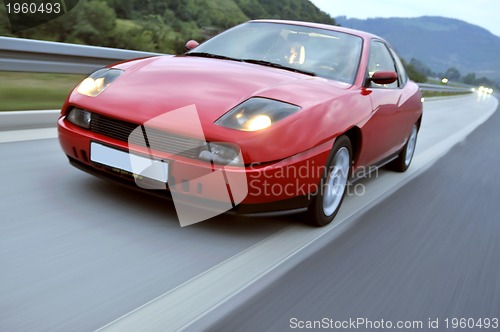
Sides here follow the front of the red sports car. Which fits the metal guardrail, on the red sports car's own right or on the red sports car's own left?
on the red sports car's own right

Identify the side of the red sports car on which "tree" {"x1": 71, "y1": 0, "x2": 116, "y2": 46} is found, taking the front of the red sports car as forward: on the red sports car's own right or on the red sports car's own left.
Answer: on the red sports car's own right

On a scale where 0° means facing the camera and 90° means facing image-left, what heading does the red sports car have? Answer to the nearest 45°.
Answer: approximately 45°
